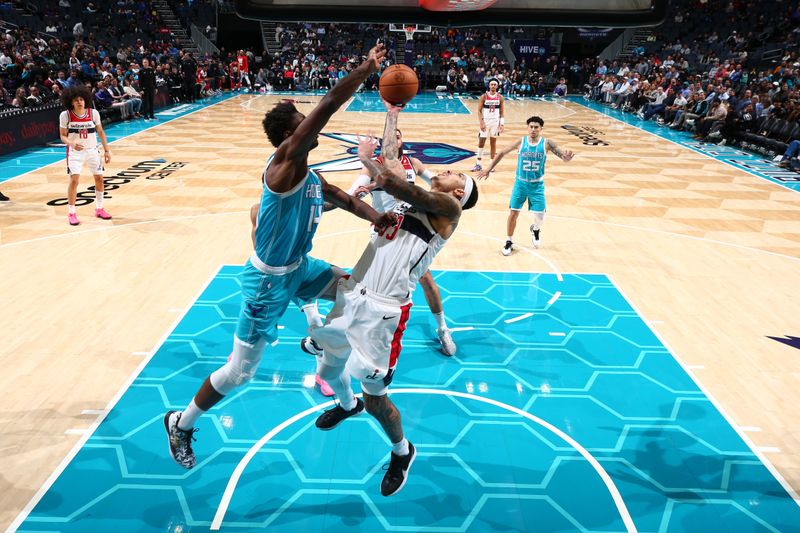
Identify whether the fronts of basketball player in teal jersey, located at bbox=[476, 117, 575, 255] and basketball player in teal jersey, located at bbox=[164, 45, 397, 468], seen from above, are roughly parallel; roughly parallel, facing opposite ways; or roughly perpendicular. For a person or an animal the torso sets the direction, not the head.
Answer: roughly perpendicular

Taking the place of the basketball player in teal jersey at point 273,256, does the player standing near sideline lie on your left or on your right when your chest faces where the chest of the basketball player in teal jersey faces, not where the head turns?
on your left

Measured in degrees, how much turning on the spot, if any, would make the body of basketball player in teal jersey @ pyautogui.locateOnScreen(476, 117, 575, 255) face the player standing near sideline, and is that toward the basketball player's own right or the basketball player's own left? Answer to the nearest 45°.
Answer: approximately 90° to the basketball player's own right

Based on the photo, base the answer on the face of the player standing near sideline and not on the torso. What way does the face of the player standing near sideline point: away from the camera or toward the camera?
toward the camera

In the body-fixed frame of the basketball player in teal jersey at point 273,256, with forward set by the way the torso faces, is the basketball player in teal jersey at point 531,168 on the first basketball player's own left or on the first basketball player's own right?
on the first basketball player's own left

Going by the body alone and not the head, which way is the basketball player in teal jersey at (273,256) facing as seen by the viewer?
to the viewer's right

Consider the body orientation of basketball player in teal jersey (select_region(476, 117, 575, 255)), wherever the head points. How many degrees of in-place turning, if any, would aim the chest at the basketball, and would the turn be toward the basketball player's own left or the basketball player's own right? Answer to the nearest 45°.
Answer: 0° — they already face it

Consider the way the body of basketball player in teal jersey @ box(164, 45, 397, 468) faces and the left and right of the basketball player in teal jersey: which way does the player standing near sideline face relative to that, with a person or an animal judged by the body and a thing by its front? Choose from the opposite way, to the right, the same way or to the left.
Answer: to the right

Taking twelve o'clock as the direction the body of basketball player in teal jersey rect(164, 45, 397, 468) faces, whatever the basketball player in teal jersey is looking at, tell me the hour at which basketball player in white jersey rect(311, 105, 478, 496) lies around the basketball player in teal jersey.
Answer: The basketball player in white jersey is roughly at 1 o'clock from the basketball player in teal jersey.

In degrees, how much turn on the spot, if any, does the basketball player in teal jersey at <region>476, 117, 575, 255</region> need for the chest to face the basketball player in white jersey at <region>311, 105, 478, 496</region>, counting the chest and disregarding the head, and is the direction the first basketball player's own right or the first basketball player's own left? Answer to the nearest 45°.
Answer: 0° — they already face them

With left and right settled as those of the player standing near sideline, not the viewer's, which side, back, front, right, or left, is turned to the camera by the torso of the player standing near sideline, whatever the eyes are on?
front

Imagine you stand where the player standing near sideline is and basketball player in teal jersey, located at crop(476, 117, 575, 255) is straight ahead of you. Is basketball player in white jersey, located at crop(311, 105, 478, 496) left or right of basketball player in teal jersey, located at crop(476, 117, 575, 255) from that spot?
right

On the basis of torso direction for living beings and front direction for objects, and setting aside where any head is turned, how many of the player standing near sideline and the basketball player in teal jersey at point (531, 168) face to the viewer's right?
0

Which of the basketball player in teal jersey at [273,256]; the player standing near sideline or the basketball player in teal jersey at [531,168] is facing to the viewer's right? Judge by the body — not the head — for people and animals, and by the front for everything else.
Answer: the basketball player in teal jersey at [273,256]

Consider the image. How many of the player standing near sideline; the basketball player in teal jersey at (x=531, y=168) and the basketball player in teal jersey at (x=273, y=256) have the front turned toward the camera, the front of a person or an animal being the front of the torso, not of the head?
2

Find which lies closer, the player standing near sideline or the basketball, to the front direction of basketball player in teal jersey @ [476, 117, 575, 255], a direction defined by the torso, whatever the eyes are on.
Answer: the basketball

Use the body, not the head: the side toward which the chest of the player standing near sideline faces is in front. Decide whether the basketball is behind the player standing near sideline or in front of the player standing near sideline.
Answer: in front
